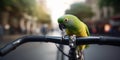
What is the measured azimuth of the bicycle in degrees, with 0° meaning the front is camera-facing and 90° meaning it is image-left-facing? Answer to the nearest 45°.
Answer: approximately 180°
